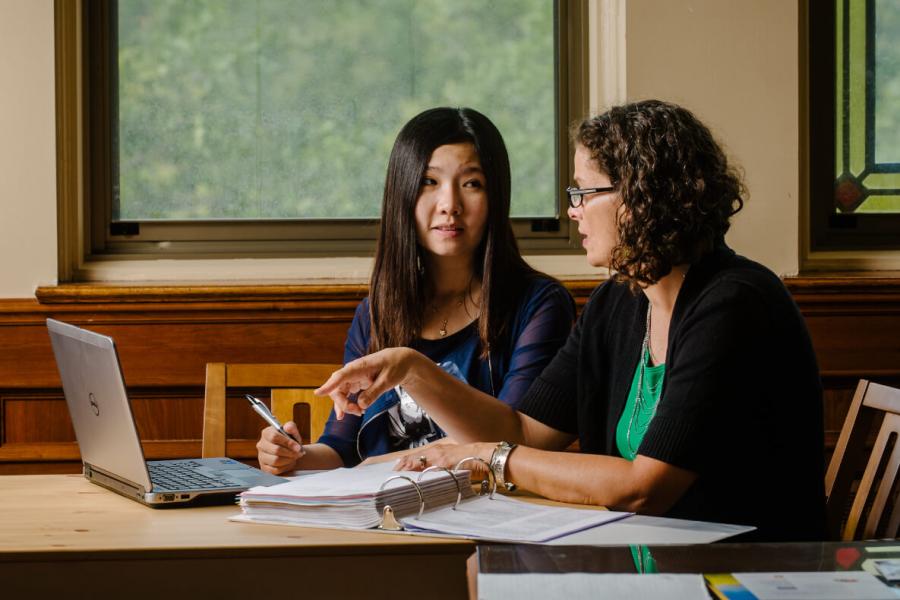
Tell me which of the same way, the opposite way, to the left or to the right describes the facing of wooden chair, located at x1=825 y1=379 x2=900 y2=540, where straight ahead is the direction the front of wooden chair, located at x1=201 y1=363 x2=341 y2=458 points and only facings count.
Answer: to the right

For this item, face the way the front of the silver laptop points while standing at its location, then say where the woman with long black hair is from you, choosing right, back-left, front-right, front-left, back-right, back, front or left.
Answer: front

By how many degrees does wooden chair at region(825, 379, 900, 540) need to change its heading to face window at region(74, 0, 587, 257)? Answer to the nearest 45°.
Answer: approximately 90° to its right

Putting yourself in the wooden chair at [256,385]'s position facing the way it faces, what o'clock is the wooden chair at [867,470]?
the wooden chair at [867,470] is roughly at 10 o'clock from the wooden chair at [256,385].

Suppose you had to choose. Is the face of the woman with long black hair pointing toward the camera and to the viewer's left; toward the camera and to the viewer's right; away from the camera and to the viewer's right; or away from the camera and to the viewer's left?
toward the camera and to the viewer's right

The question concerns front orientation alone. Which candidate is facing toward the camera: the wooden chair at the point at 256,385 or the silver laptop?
the wooden chair

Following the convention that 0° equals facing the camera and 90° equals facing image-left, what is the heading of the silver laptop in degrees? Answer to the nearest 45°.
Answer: approximately 225°

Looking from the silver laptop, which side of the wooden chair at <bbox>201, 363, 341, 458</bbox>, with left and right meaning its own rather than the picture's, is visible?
front

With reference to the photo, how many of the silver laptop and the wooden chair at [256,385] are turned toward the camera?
1

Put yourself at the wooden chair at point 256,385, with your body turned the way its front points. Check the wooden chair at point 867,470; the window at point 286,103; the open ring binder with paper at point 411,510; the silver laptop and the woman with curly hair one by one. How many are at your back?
1

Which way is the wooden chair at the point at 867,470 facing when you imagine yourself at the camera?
facing the viewer and to the left of the viewer

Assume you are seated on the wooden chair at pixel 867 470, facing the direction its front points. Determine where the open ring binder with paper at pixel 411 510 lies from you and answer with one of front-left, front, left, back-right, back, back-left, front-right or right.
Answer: front

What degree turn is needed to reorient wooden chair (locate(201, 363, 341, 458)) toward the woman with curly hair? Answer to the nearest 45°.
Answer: approximately 45° to its left

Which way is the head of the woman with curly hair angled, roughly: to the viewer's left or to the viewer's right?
to the viewer's left

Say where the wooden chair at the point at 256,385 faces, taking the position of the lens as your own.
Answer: facing the viewer
